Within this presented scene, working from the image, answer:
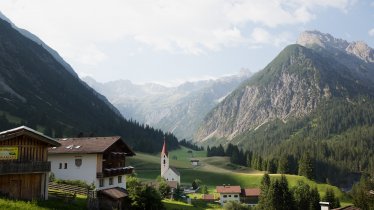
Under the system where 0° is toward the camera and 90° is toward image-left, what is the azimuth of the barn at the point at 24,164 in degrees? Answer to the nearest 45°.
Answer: approximately 0°
